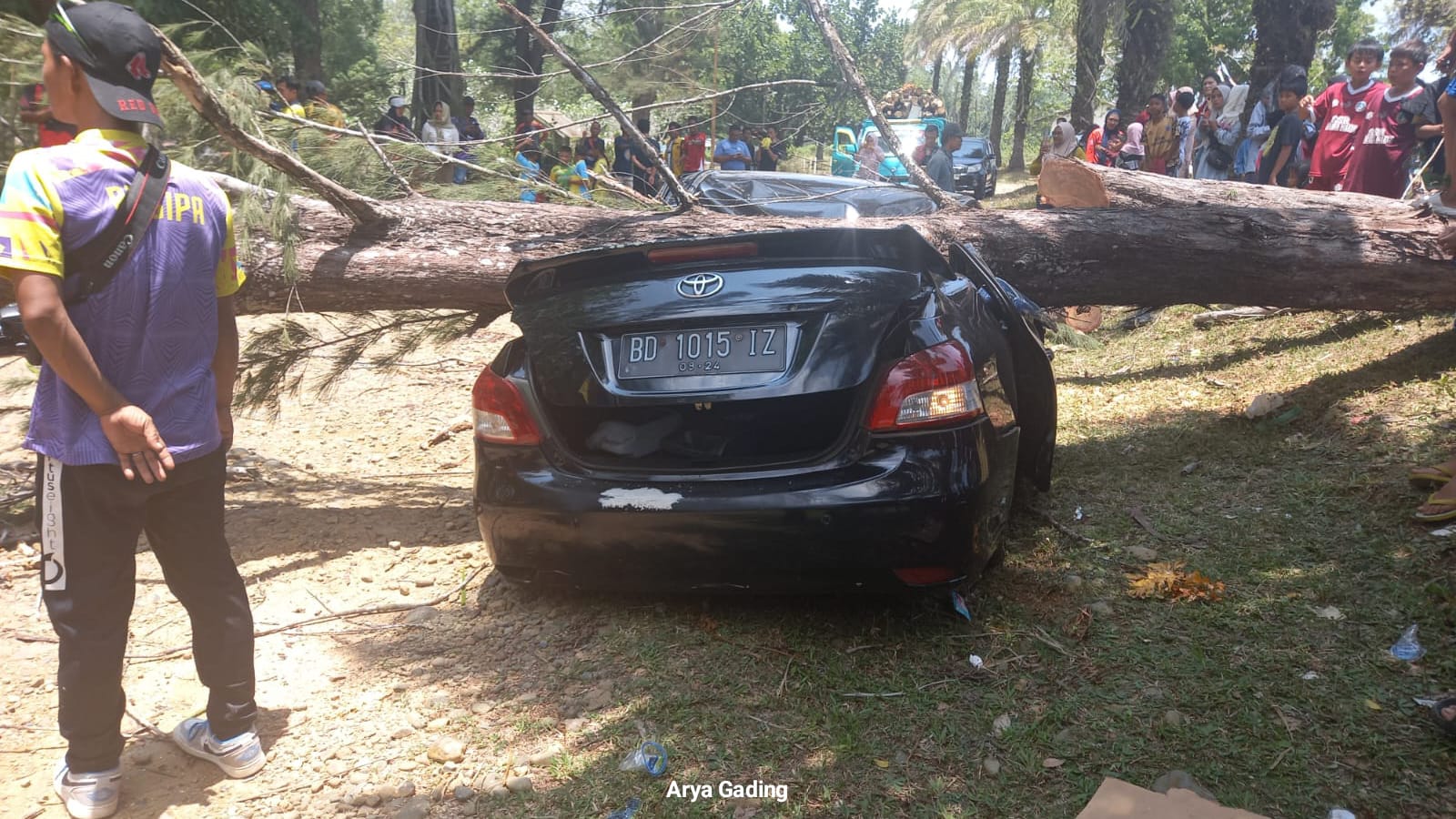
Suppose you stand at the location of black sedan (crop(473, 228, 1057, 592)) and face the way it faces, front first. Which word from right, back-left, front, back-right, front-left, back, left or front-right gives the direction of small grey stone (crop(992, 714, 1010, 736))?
back-right

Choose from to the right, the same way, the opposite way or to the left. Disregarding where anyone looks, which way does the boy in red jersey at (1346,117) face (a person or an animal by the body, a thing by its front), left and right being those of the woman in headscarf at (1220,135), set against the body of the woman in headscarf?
the same way

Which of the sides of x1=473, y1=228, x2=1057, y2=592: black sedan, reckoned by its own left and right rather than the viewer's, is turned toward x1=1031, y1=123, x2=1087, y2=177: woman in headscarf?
front

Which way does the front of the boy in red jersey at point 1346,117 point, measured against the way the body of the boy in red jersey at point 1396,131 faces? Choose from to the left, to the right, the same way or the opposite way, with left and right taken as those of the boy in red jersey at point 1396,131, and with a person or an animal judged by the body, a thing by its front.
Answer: the same way

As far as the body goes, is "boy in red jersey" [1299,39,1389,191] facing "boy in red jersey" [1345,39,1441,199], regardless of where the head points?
no

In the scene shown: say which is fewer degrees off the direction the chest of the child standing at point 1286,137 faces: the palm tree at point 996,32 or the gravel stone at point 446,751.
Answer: the gravel stone

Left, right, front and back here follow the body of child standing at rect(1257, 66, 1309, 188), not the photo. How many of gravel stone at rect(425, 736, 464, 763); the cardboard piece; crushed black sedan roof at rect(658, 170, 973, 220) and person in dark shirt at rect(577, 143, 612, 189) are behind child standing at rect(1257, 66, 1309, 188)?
0

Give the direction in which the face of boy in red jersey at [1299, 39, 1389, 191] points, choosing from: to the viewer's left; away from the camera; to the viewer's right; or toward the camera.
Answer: toward the camera

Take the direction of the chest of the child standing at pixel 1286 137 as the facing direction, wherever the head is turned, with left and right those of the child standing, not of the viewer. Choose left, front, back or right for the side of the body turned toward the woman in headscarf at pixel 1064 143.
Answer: right

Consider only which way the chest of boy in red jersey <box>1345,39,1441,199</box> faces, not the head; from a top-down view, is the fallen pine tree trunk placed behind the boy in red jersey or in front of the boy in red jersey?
in front

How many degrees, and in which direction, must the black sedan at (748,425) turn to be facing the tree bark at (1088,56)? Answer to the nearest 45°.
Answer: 0° — it already faces it

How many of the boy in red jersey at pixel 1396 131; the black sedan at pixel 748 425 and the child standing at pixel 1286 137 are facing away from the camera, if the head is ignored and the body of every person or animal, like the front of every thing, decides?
1

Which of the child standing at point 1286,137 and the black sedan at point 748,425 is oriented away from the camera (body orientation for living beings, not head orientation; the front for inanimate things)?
the black sedan

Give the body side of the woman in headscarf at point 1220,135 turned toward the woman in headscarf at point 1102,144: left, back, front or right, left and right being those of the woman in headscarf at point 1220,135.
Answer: right

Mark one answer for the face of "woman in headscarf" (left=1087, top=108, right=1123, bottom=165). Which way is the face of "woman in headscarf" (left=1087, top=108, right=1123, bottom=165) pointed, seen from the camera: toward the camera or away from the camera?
toward the camera

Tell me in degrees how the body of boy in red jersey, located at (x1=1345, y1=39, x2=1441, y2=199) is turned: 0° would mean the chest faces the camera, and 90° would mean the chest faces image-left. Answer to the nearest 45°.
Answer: approximately 45°

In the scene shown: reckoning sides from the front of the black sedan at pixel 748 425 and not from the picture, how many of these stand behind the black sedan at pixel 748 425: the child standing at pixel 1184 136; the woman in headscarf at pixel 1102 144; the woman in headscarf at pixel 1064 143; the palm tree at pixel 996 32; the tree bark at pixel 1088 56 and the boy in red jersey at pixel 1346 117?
0

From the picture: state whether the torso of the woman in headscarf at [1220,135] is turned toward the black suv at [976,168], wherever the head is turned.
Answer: no
